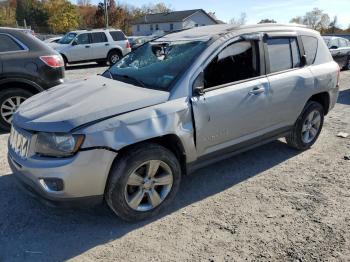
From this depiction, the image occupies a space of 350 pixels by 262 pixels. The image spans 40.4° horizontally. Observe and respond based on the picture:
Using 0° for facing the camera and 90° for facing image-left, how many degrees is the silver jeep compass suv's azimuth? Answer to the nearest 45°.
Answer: approximately 45°

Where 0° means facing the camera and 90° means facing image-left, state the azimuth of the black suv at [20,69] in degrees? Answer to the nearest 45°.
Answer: approximately 90°

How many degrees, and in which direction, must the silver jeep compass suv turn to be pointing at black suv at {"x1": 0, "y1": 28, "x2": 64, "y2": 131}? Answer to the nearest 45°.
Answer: approximately 90° to its right
